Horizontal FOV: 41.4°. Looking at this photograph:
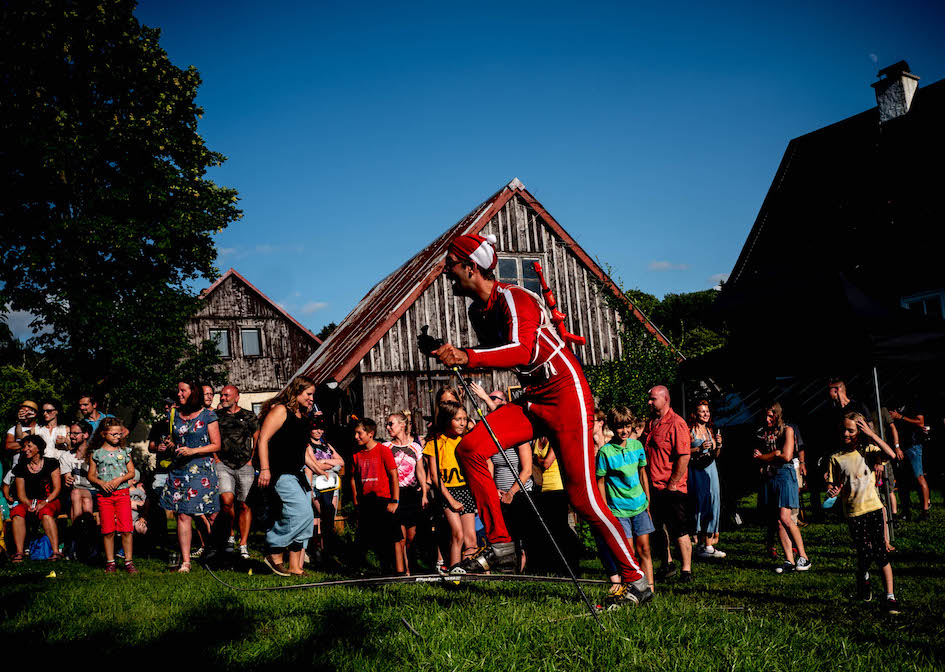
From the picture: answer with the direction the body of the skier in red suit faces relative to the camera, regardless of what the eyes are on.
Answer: to the viewer's left

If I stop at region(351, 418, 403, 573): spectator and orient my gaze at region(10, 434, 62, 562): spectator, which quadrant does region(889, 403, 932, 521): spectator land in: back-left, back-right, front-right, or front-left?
back-right

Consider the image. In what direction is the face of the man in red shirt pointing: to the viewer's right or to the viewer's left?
to the viewer's left

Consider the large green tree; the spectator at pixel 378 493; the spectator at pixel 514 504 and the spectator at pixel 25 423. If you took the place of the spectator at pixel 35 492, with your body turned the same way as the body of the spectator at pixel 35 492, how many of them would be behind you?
2

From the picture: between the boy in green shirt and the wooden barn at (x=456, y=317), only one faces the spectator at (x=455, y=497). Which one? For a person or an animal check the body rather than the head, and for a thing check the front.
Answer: the wooden barn

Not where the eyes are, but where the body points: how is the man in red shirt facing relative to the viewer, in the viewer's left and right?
facing the viewer and to the left of the viewer

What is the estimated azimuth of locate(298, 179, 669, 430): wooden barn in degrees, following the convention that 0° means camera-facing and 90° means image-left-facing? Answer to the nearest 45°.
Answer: approximately 0°

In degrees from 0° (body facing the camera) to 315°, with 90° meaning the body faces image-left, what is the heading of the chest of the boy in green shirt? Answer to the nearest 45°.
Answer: approximately 0°

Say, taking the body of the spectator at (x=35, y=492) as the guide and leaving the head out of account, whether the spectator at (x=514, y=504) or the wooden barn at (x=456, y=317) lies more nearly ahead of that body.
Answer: the spectator

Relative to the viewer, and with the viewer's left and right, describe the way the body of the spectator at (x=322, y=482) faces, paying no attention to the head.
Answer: facing the viewer

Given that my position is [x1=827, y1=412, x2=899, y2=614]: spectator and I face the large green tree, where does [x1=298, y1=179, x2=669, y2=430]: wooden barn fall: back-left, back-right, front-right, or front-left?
front-right

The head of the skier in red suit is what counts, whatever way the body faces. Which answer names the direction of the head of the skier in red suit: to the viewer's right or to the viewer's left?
to the viewer's left
